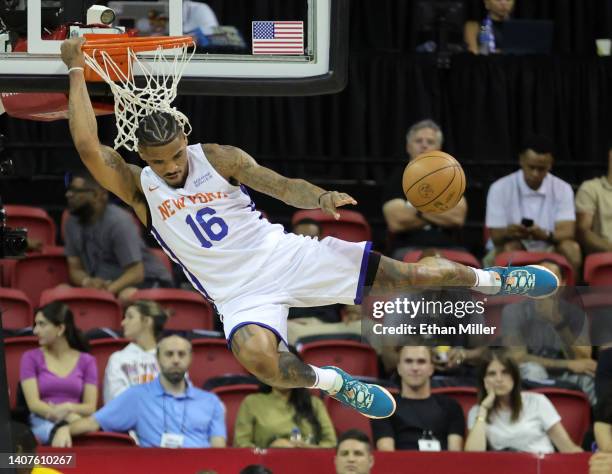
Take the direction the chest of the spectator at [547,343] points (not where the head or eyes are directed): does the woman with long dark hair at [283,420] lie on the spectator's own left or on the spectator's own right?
on the spectator's own right

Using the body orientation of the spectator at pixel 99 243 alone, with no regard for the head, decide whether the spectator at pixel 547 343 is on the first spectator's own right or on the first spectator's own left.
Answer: on the first spectator's own left

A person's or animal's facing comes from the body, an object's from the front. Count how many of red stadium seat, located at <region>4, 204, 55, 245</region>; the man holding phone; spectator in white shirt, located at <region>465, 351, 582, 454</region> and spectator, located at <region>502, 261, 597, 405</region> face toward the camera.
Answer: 4

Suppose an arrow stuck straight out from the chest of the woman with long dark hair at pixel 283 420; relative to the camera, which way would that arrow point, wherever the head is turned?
toward the camera

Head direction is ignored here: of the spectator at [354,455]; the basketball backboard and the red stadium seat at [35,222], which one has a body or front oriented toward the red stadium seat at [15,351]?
the red stadium seat at [35,222]

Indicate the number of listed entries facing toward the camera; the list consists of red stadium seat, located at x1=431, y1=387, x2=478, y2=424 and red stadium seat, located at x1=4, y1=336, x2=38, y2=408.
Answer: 2

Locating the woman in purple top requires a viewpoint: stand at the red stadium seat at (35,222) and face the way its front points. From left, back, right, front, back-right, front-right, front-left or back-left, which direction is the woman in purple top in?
front

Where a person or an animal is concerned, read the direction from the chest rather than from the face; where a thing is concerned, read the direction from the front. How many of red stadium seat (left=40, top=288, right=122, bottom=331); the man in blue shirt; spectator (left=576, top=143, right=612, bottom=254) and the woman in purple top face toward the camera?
4

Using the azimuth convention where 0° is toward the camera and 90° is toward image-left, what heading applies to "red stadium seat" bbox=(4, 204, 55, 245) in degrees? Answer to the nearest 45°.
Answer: approximately 0°

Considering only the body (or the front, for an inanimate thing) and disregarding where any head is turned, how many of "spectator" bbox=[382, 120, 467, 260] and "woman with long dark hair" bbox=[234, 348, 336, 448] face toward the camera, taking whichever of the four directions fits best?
2

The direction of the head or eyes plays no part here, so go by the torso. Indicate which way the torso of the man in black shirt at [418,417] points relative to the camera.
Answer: toward the camera

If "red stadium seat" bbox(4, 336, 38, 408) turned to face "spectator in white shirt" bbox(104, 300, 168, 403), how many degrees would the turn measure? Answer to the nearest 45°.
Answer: approximately 90° to its left

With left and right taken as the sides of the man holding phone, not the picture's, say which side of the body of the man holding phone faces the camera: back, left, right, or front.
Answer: front
